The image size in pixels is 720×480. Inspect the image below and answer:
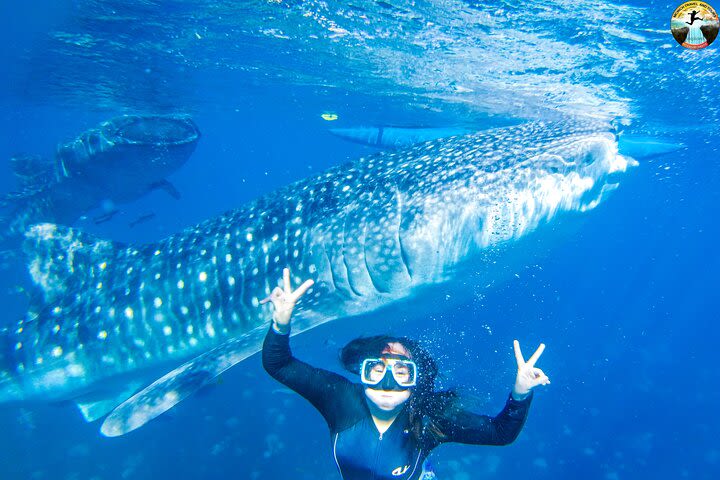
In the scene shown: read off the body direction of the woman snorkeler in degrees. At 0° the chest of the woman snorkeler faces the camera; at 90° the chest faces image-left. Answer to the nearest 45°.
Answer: approximately 0°

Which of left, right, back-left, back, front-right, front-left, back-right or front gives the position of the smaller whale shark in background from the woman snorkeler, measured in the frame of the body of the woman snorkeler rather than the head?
back-right

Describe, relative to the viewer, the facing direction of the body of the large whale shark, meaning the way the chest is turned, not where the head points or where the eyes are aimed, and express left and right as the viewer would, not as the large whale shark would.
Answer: facing to the right of the viewer

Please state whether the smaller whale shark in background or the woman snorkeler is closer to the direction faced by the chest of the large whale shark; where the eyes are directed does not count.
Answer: the woman snorkeler

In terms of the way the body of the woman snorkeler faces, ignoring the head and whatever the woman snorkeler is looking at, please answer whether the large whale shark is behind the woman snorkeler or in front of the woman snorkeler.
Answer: behind

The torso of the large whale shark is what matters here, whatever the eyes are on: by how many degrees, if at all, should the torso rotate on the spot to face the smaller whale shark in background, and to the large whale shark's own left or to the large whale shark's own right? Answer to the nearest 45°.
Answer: approximately 135° to the large whale shark's own left

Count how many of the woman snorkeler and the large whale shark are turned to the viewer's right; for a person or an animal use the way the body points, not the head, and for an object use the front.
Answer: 1

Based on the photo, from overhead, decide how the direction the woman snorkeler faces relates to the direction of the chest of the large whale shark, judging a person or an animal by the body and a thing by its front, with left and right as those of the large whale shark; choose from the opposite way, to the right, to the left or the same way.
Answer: to the right

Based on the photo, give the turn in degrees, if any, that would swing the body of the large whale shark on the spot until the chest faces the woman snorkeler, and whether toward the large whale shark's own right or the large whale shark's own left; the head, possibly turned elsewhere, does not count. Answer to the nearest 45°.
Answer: approximately 90° to the large whale shark's own right
